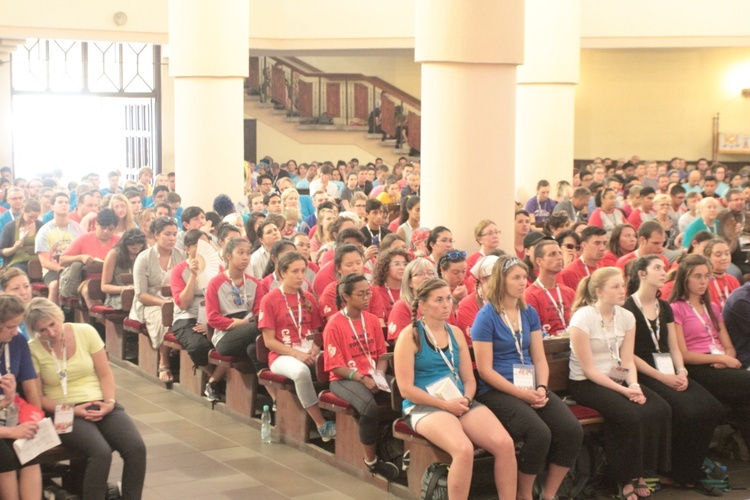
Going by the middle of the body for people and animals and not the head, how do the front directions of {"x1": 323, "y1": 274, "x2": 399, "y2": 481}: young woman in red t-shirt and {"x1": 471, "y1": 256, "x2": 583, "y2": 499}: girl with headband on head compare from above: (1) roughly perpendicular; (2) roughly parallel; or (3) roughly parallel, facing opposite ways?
roughly parallel

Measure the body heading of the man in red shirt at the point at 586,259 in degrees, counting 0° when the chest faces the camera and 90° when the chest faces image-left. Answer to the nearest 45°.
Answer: approximately 315°

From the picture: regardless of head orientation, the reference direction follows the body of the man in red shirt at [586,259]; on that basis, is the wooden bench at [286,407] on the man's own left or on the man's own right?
on the man's own right

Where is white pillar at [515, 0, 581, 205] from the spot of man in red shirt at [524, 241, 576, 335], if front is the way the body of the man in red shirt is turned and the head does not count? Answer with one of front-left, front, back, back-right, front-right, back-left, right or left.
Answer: back-left

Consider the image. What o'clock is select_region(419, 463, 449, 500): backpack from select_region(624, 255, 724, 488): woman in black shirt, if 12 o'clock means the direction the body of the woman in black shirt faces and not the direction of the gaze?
The backpack is roughly at 3 o'clock from the woman in black shirt.

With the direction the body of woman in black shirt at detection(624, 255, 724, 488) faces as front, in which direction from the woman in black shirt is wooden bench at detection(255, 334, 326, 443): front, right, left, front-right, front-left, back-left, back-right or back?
back-right

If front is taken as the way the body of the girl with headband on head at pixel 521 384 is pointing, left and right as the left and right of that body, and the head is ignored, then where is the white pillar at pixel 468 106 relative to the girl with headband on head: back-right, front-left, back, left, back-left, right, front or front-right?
back-left

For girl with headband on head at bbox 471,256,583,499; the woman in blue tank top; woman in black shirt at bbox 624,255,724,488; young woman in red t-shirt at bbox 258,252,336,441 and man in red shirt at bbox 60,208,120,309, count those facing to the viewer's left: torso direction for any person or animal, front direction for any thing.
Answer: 0

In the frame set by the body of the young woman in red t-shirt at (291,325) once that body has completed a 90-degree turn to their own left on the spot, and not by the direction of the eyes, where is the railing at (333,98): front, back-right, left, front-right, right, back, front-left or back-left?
front-left

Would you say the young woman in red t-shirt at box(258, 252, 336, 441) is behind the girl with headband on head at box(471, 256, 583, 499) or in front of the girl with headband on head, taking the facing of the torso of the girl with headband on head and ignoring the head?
behind

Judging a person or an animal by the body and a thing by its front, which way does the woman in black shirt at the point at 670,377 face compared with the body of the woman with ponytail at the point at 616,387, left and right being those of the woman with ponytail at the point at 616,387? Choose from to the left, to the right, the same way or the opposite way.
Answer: the same way

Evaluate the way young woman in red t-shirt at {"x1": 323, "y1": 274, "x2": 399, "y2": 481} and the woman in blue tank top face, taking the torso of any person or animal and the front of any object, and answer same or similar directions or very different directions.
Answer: same or similar directions

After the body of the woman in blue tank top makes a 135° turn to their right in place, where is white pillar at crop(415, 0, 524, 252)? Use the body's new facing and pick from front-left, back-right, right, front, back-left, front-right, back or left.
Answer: right

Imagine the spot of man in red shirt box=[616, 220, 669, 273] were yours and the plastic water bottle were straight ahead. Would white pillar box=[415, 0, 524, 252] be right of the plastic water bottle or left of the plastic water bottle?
right

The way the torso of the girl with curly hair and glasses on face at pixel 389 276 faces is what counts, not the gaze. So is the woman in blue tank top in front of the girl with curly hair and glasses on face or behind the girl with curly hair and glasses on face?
in front

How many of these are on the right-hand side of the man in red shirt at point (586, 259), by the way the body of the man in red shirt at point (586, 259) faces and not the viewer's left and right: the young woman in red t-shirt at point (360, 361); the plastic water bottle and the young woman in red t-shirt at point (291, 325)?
3
